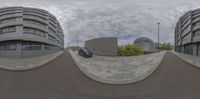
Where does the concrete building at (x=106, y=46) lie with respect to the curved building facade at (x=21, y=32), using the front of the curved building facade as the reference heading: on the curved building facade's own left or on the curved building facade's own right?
on the curved building facade's own left

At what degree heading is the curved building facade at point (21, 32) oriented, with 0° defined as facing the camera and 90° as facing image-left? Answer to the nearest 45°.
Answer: approximately 0°
